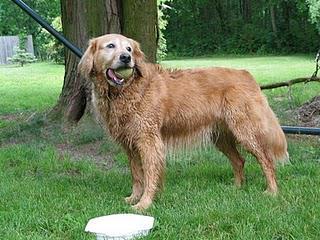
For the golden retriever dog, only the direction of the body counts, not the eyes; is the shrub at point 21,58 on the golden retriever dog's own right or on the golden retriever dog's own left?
on the golden retriever dog's own right

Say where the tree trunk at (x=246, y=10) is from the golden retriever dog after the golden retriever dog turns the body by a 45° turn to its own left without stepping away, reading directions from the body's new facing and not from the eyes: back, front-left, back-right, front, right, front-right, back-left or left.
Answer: back

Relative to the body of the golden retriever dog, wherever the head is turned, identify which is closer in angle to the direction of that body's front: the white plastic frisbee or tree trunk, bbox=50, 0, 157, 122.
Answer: the white plastic frisbee

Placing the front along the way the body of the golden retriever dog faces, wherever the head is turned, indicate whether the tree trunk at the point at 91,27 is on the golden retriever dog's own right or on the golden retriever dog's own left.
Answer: on the golden retriever dog's own right

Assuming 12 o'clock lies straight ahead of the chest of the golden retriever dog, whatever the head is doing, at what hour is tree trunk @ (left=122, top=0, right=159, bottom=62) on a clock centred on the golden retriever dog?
The tree trunk is roughly at 4 o'clock from the golden retriever dog.

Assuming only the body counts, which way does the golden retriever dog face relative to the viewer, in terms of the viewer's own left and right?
facing the viewer and to the left of the viewer

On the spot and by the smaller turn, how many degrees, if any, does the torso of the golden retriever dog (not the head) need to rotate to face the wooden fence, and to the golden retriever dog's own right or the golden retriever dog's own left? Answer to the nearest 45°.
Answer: approximately 135° to the golden retriever dog's own right

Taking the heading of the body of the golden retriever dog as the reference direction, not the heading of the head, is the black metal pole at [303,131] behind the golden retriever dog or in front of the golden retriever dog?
behind
